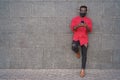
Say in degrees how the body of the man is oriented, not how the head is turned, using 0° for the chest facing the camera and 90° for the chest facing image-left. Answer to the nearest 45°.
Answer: approximately 0°
